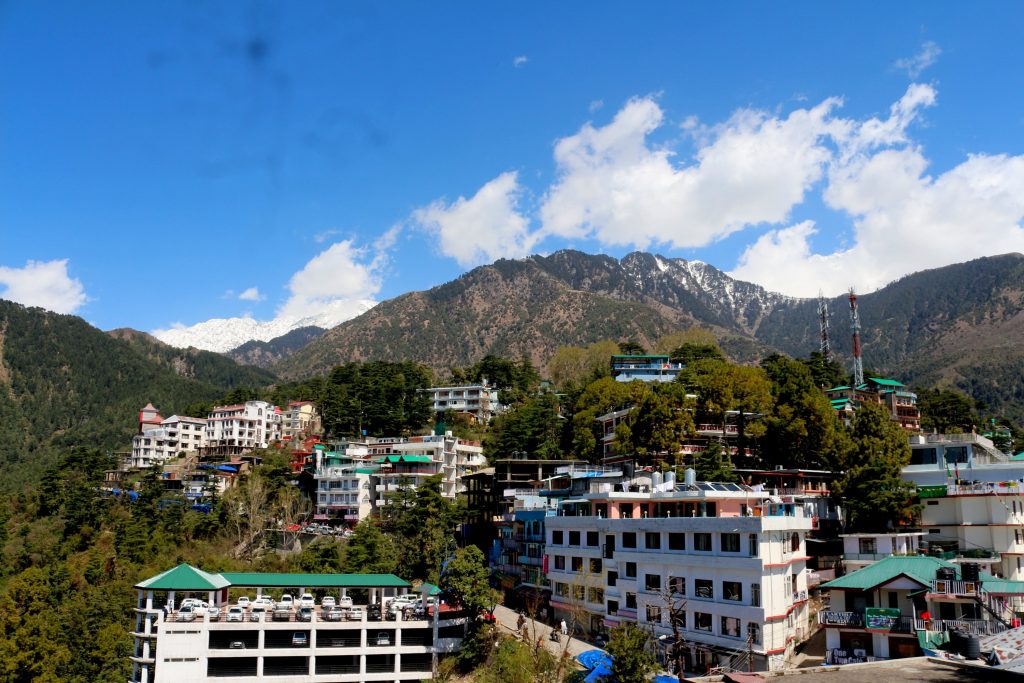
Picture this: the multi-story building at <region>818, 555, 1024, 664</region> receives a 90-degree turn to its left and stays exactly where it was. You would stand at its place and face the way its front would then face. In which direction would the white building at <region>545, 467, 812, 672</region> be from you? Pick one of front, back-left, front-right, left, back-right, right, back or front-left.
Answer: back

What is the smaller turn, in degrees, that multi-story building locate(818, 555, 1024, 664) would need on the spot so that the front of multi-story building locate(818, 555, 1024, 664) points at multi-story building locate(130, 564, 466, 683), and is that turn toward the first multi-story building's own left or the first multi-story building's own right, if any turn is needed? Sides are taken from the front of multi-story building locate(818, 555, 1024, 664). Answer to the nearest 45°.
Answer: approximately 90° to the first multi-story building's own right

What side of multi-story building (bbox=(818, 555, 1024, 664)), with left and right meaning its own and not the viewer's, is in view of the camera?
front
